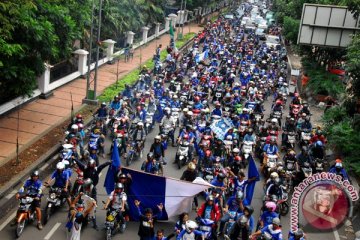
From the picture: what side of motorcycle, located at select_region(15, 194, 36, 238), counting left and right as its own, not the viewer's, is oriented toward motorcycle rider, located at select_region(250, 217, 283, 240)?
left

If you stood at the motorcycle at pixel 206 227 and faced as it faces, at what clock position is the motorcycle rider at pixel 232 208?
The motorcycle rider is roughly at 7 o'clock from the motorcycle.

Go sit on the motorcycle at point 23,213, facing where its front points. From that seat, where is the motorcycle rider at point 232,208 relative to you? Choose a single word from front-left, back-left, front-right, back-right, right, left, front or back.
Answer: back-left

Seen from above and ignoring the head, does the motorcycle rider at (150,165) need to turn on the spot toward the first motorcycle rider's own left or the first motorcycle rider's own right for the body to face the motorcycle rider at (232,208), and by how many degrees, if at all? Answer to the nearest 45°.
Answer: approximately 45° to the first motorcycle rider's own left

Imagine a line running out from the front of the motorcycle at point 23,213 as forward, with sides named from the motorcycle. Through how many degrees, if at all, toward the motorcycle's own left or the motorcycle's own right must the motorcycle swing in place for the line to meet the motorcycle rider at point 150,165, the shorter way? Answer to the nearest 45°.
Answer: approximately 180°

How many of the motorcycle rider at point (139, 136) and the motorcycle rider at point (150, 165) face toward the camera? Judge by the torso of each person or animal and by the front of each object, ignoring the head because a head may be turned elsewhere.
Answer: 2

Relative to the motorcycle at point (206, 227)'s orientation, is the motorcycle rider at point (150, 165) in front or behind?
behind

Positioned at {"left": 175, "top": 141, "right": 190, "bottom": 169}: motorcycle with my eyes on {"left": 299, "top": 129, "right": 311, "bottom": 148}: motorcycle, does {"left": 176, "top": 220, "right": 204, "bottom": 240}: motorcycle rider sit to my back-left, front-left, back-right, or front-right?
back-right

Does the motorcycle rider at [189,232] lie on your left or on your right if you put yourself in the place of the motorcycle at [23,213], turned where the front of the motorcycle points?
on your left

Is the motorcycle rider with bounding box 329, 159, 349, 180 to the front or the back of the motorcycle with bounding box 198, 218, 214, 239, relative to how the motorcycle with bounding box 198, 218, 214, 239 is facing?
to the back

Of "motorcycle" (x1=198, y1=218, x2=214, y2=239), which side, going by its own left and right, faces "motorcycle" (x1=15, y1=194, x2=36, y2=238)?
right

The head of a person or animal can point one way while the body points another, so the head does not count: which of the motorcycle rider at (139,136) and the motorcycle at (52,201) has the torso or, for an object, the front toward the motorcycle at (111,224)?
the motorcycle rider

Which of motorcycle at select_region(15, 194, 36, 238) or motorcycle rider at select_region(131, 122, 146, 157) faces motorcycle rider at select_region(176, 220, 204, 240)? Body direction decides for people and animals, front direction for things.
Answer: motorcycle rider at select_region(131, 122, 146, 157)

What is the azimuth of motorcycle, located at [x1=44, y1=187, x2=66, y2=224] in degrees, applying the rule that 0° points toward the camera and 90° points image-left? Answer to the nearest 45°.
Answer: approximately 45°
